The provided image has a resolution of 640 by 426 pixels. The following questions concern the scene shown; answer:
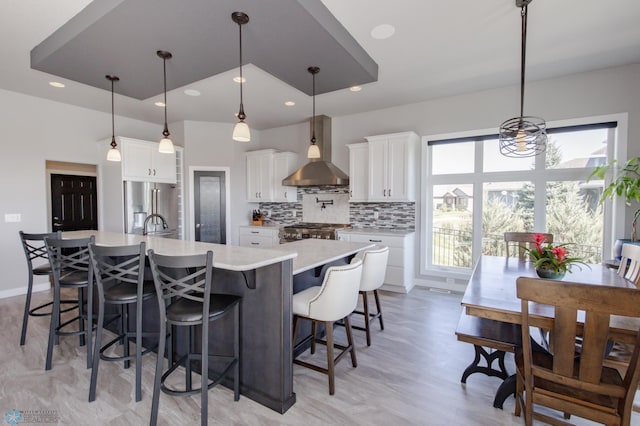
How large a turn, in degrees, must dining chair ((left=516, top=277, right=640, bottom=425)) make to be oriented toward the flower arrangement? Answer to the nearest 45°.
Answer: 0° — it already faces it

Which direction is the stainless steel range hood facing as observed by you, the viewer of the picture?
facing the viewer and to the left of the viewer

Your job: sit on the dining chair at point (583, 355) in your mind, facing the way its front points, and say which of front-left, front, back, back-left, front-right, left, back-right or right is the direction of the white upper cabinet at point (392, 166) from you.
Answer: front-left

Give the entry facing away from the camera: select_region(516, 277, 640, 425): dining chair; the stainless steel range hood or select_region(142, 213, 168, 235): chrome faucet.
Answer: the dining chair

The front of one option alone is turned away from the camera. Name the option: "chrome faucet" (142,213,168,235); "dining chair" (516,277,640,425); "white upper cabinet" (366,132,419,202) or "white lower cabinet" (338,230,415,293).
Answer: the dining chair

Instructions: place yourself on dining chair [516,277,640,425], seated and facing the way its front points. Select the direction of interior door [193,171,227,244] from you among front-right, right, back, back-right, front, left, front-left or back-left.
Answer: left

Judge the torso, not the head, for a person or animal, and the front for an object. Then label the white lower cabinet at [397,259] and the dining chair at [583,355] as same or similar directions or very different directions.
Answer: very different directions

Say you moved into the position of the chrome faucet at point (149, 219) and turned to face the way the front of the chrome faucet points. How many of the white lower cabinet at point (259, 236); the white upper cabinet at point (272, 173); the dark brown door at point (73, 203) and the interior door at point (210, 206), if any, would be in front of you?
3

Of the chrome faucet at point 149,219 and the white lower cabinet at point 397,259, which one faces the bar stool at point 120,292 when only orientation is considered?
the white lower cabinet

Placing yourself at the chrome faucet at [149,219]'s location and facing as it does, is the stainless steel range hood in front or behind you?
in front
